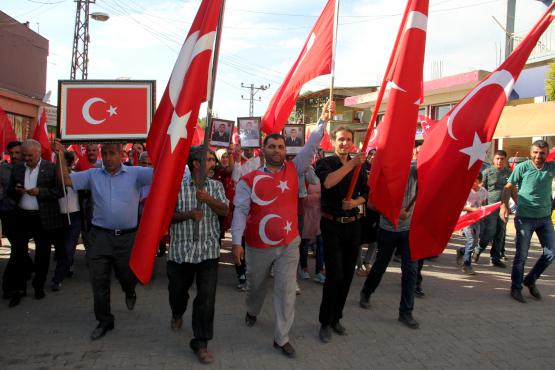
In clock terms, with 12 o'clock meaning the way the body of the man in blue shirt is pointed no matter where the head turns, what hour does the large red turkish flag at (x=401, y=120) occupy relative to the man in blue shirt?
The large red turkish flag is roughly at 10 o'clock from the man in blue shirt.

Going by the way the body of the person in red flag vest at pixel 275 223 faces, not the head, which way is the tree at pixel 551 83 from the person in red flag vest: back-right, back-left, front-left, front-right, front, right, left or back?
back-left

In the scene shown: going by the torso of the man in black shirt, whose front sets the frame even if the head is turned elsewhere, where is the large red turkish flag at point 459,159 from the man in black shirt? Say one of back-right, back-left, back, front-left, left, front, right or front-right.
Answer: left

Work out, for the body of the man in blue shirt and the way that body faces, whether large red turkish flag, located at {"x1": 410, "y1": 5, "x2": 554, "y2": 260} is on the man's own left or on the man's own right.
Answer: on the man's own left

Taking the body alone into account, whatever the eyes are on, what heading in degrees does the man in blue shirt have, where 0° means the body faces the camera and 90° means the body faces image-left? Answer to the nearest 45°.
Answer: approximately 0°

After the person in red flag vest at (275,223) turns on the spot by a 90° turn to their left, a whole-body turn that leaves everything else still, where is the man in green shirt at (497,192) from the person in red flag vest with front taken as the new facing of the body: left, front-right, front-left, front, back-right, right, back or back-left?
front-left

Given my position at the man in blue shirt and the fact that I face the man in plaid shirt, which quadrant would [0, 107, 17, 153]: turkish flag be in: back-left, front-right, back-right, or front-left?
back-left

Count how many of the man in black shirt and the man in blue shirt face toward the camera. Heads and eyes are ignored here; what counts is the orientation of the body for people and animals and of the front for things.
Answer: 2

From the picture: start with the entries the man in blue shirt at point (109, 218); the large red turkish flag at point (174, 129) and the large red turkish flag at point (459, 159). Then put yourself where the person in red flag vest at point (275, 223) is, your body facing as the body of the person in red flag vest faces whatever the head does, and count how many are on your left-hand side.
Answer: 1

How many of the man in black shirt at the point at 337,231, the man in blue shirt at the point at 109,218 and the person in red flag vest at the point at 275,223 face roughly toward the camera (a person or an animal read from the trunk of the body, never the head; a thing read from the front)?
3

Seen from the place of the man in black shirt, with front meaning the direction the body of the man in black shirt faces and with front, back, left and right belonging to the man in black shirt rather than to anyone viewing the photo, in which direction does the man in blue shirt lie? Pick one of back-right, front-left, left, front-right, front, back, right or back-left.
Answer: right

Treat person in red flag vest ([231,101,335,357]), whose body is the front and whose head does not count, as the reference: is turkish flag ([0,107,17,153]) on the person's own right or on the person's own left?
on the person's own right
